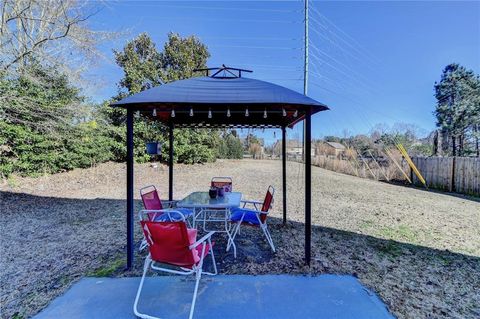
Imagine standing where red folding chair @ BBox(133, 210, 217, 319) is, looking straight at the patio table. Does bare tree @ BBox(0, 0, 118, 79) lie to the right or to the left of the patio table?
left

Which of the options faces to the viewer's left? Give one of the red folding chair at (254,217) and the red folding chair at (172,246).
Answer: the red folding chair at (254,217)

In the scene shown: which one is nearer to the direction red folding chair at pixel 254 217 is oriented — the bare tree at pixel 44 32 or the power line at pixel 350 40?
the bare tree

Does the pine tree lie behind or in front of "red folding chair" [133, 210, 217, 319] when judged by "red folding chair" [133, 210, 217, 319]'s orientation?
in front

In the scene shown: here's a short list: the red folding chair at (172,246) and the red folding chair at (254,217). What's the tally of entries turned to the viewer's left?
1

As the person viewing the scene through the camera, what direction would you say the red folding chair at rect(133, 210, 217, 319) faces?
facing away from the viewer and to the right of the viewer

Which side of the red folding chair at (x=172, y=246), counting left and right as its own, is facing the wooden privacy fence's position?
front

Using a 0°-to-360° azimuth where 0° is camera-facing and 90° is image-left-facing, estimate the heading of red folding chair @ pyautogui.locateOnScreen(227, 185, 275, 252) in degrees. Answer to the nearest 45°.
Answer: approximately 90°

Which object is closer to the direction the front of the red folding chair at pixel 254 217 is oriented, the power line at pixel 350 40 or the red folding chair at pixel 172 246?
the red folding chair

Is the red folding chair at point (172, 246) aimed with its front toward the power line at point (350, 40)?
yes

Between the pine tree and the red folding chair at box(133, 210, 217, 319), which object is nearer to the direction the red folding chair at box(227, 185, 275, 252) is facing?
the red folding chair

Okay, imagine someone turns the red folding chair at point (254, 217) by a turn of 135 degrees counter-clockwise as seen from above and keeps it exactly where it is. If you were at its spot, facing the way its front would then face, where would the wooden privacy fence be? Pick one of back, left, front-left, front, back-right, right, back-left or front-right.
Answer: left

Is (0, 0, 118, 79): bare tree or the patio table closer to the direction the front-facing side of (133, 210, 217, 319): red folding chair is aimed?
the patio table

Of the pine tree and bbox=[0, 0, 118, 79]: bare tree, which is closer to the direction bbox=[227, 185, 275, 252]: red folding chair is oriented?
the bare tree
